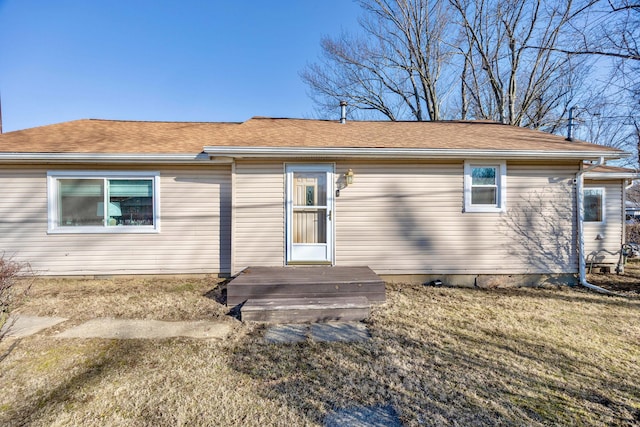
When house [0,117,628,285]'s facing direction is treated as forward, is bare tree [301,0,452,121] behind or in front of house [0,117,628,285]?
behind

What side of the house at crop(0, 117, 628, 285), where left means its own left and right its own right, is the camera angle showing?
front

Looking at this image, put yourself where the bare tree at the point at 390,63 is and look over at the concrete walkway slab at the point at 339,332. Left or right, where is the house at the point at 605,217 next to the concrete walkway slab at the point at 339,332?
left

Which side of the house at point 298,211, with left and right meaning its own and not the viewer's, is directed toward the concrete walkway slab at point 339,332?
front

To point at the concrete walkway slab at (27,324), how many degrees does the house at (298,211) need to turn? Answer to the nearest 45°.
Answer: approximately 45° to its right

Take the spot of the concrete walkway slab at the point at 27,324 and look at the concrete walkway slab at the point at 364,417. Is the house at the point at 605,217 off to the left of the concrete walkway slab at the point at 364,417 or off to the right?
left

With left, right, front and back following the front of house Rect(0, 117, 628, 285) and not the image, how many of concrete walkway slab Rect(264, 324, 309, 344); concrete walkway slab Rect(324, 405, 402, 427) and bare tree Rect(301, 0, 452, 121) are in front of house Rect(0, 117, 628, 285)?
2

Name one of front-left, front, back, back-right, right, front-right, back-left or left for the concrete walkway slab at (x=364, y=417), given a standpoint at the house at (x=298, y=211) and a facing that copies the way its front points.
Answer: front

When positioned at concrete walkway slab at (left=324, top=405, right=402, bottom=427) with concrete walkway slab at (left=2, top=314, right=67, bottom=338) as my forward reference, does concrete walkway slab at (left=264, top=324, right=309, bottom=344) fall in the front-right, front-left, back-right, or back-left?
front-right

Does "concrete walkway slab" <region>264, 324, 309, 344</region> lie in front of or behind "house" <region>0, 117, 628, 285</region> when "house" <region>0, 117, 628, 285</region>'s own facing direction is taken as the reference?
in front
